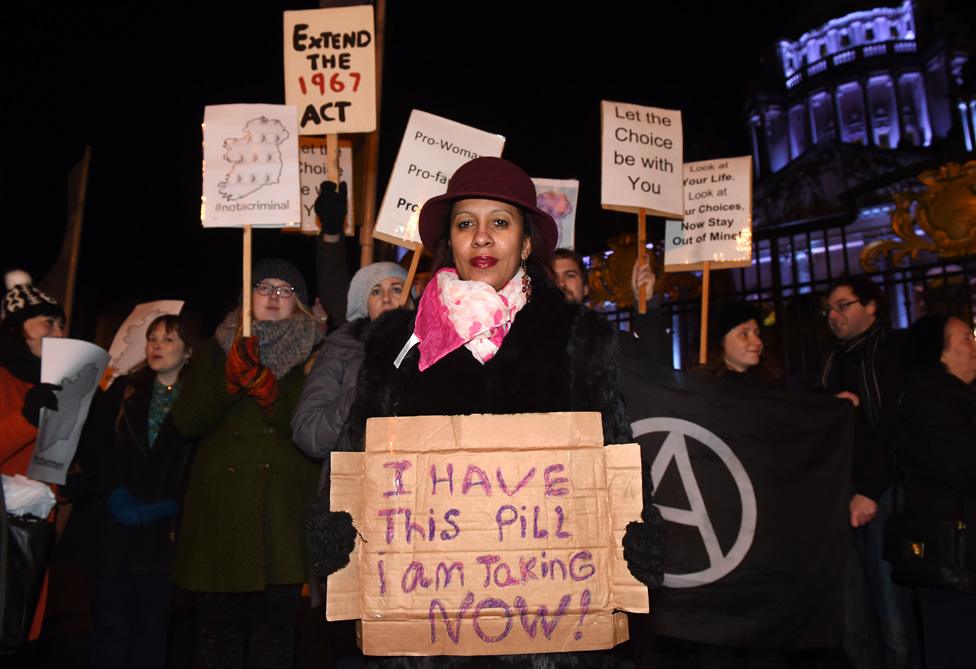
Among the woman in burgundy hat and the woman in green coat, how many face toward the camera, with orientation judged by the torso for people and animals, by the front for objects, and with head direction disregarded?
2

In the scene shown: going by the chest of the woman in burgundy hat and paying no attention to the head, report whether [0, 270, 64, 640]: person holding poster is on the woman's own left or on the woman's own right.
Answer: on the woman's own right

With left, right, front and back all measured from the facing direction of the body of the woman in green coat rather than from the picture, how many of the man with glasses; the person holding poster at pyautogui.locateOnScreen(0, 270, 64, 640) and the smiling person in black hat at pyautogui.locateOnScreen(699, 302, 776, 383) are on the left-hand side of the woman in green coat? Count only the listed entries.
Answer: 2

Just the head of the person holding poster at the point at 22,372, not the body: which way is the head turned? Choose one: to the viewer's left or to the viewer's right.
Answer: to the viewer's right

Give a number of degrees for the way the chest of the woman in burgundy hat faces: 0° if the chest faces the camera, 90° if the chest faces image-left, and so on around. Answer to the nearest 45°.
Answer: approximately 0°

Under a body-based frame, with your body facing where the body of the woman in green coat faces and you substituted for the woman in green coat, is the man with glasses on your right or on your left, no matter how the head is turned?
on your left

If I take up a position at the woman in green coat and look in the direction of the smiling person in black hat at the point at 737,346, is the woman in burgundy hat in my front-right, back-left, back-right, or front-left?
front-right

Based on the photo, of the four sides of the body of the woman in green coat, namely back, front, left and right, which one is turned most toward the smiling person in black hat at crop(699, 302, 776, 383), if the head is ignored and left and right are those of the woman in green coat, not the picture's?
left

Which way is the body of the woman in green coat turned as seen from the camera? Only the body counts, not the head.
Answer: toward the camera

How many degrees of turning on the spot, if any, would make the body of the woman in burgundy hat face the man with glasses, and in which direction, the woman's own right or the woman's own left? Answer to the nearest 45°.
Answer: approximately 135° to the woman's own left

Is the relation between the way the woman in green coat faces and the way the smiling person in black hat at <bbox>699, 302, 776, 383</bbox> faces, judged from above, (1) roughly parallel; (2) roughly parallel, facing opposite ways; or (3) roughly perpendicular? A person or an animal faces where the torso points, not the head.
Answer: roughly parallel
